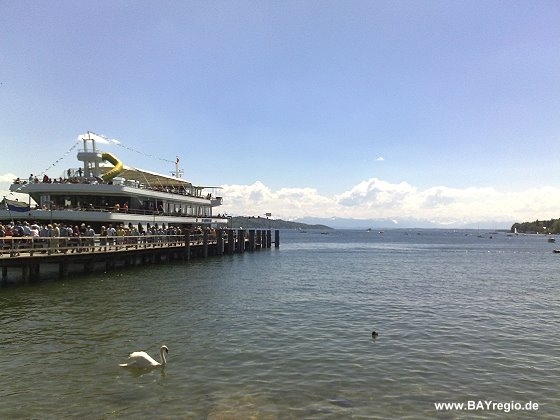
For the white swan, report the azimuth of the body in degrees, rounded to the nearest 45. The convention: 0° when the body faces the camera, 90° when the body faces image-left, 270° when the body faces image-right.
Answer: approximately 270°

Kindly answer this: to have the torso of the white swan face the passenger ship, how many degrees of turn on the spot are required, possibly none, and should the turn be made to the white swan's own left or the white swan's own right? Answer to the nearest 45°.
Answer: approximately 90° to the white swan's own left

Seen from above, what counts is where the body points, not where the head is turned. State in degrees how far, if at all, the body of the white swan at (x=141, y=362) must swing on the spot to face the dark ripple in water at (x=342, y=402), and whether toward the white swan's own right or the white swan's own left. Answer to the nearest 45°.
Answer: approximately 45° to the white swan's own right

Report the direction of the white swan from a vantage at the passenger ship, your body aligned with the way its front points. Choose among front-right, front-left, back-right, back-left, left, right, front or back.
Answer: back-right

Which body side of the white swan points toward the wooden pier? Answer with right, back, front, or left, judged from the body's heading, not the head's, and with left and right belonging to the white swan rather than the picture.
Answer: left

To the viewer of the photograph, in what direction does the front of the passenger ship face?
facing away from the viewer and to the right of the viewer
